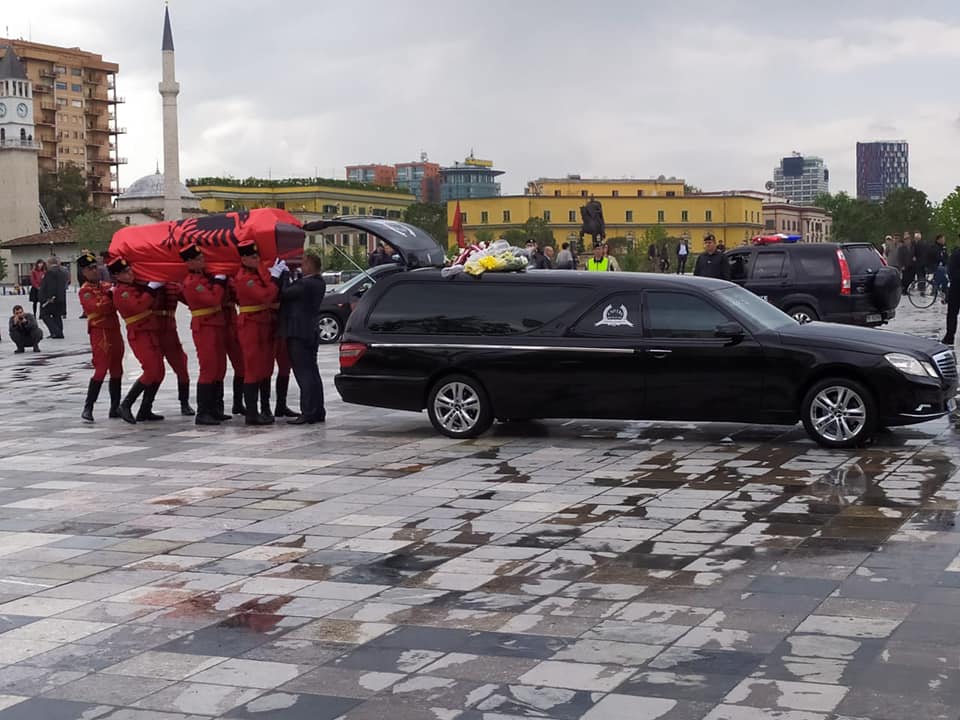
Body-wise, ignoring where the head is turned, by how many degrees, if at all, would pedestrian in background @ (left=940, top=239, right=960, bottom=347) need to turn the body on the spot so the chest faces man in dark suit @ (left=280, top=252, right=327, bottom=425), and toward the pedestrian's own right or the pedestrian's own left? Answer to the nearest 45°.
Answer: approximately 45° to the pedestrian's own left

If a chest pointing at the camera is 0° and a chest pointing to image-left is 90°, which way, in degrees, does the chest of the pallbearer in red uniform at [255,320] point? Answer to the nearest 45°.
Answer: approximately 270°

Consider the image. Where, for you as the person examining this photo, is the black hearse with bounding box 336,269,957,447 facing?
facing to the right of the viewer

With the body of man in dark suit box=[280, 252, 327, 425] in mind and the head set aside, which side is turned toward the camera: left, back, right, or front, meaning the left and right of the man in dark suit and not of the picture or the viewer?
left

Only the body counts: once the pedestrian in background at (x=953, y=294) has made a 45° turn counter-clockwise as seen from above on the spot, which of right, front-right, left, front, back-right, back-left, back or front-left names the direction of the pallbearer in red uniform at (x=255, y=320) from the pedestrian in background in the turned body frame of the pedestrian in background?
front

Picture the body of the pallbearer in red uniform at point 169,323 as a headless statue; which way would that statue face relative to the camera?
to the viewer's right

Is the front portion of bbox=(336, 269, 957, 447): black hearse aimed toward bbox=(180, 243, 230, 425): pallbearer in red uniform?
no

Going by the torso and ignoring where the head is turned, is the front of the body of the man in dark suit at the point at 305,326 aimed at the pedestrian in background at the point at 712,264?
no

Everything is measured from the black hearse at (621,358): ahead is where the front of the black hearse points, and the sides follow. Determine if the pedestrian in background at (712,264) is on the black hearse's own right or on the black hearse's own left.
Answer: on the black hearse's own left

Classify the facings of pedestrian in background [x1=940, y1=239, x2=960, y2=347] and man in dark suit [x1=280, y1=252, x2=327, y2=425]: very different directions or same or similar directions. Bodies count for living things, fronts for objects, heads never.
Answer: same or similar directions

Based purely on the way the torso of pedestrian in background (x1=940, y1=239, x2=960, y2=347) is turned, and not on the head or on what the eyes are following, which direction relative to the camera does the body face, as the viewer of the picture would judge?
to the viewer's left

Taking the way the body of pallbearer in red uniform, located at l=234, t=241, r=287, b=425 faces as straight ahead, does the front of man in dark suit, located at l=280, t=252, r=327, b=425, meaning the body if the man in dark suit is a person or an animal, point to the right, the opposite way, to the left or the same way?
the opposite way

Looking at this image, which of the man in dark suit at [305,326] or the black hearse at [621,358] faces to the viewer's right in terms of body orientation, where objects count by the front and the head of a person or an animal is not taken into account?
the black hearse

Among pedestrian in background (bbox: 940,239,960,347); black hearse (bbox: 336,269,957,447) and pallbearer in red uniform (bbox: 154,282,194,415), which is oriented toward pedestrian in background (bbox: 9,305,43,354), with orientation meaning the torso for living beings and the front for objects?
pedestrian in background (bbox: 940,239,960,347)

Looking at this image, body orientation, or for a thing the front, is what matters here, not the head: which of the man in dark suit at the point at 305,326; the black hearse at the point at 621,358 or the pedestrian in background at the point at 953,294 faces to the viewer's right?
the black hearse

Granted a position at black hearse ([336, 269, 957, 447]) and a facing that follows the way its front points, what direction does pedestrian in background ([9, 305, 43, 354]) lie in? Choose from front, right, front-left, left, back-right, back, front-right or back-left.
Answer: back-left
